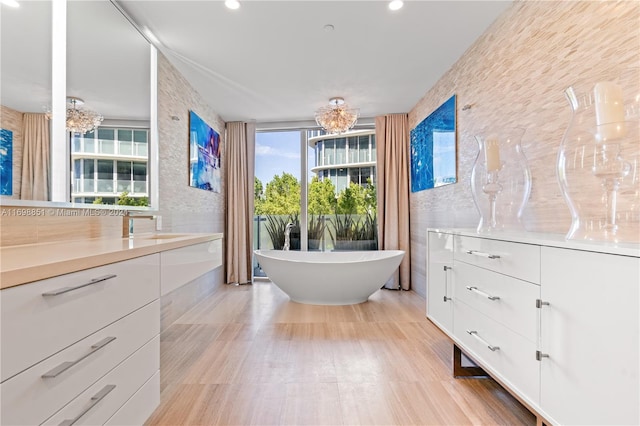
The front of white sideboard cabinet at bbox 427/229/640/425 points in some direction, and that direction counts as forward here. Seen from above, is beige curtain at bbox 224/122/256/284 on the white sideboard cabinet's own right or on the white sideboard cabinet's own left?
on the white sideboard cabinet's own right

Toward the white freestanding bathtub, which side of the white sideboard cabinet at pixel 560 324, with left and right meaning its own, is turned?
right

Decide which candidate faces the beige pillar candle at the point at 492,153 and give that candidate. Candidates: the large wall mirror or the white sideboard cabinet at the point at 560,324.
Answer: the large wall mirror

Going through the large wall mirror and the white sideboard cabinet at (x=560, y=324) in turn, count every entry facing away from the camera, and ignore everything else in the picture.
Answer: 0

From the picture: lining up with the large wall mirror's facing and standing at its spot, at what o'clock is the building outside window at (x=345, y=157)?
The building outside window is roughly at 10 o'clock from the large wall mirror.

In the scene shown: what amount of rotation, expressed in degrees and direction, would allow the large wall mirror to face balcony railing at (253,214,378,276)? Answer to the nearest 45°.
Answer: approximately 90° to its left

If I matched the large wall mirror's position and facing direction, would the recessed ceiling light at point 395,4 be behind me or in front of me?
in front

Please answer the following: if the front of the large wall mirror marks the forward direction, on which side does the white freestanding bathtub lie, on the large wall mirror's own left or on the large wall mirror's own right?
on the large wall mirror's own left

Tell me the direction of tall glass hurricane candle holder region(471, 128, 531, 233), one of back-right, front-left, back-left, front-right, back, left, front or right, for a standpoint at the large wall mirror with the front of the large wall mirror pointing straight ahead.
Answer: front

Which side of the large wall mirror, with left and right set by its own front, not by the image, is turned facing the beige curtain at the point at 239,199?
left

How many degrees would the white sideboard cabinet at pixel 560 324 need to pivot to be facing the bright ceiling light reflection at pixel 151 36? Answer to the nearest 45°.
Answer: approximately 45° to its right

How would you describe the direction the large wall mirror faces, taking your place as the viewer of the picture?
facing the viewer and to the right of the viewer

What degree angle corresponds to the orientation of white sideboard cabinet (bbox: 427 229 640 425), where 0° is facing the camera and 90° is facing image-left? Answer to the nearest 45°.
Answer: approximately 45°

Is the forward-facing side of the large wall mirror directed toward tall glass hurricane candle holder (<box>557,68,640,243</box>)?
yes
